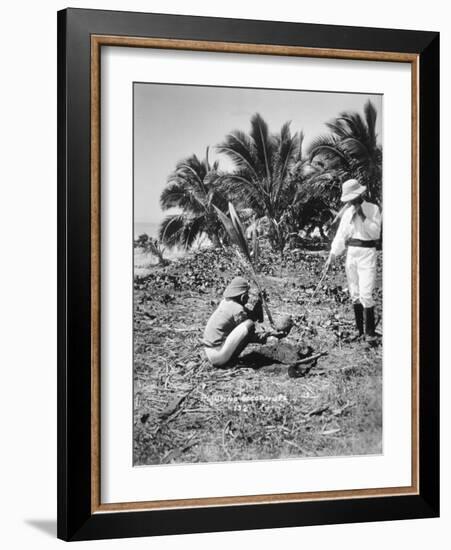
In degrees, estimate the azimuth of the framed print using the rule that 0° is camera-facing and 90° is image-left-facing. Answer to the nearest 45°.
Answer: approximately 315°
